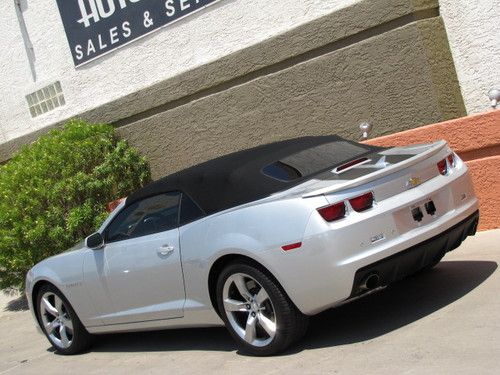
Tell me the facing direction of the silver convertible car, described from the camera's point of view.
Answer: facing away from the viewer and to the left of the viewer

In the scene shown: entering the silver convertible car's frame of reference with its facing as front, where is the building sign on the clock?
The building sign is roughly at 1 o'clock from the silver convertible car.

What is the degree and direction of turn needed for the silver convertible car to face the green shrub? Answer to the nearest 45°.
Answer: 0° — it already faces it
